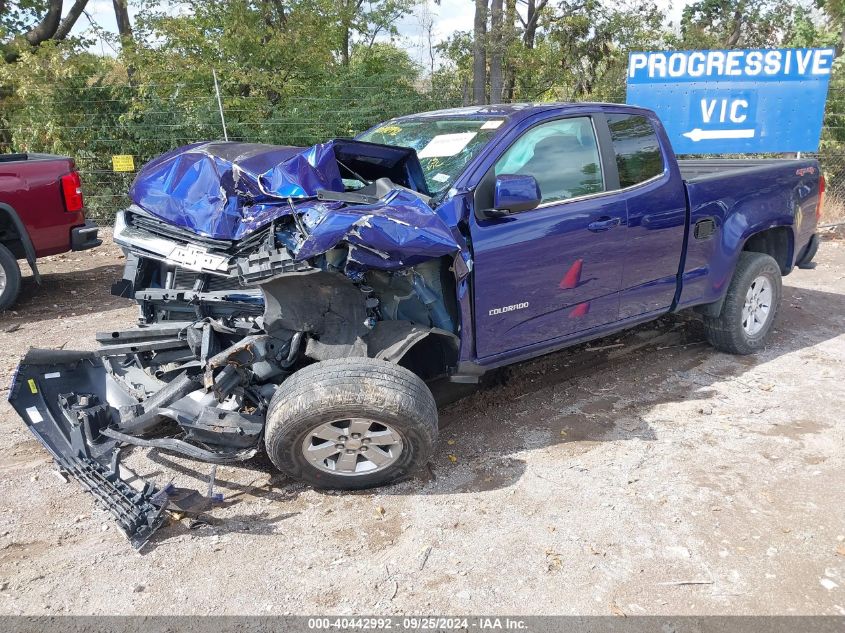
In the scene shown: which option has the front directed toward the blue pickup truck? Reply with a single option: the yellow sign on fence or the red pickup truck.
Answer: the yellow sign on fence

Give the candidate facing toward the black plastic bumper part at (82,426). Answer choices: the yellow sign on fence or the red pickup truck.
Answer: the yellow sign on fence

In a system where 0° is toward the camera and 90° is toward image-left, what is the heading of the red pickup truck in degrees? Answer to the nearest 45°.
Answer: approximately 90°

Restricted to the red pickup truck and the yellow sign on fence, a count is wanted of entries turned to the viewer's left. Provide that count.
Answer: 1

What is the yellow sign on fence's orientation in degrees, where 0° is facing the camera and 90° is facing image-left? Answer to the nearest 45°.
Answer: approximately 0°

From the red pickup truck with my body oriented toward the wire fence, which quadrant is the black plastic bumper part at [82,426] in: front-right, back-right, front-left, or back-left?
back-right

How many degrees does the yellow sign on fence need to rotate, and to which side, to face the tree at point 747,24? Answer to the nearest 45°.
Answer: approximately 90° to its left

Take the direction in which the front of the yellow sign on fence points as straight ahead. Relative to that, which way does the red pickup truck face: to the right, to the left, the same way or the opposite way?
to the right
